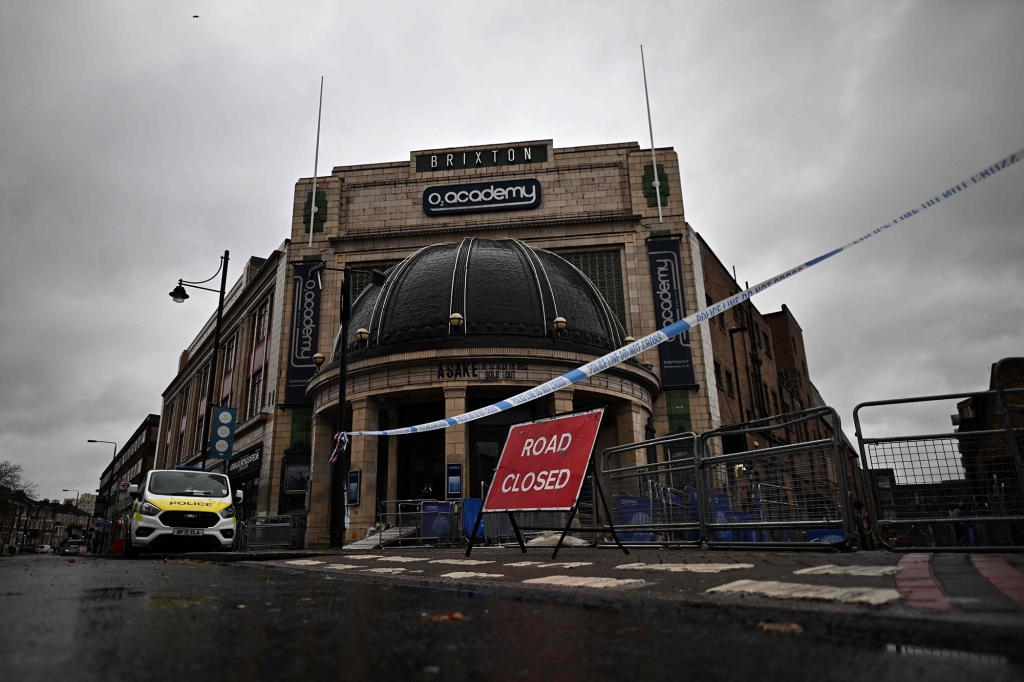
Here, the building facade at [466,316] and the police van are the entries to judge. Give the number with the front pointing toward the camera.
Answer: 2

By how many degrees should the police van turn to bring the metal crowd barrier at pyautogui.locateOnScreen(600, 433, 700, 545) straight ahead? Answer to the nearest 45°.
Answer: approximately 45° to its left

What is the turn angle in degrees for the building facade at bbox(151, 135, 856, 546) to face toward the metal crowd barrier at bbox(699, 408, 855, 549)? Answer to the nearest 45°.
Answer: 0° — it already faces it

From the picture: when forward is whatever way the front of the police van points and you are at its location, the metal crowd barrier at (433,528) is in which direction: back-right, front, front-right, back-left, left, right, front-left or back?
left

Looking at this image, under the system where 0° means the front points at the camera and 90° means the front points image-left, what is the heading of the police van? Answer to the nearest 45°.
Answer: approximately 0°

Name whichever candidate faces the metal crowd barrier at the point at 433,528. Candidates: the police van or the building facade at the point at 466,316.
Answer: the building facade

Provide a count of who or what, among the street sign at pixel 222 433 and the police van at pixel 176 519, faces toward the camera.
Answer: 2

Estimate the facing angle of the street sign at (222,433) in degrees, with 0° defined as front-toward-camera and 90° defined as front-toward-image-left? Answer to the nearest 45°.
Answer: approximately 0°
